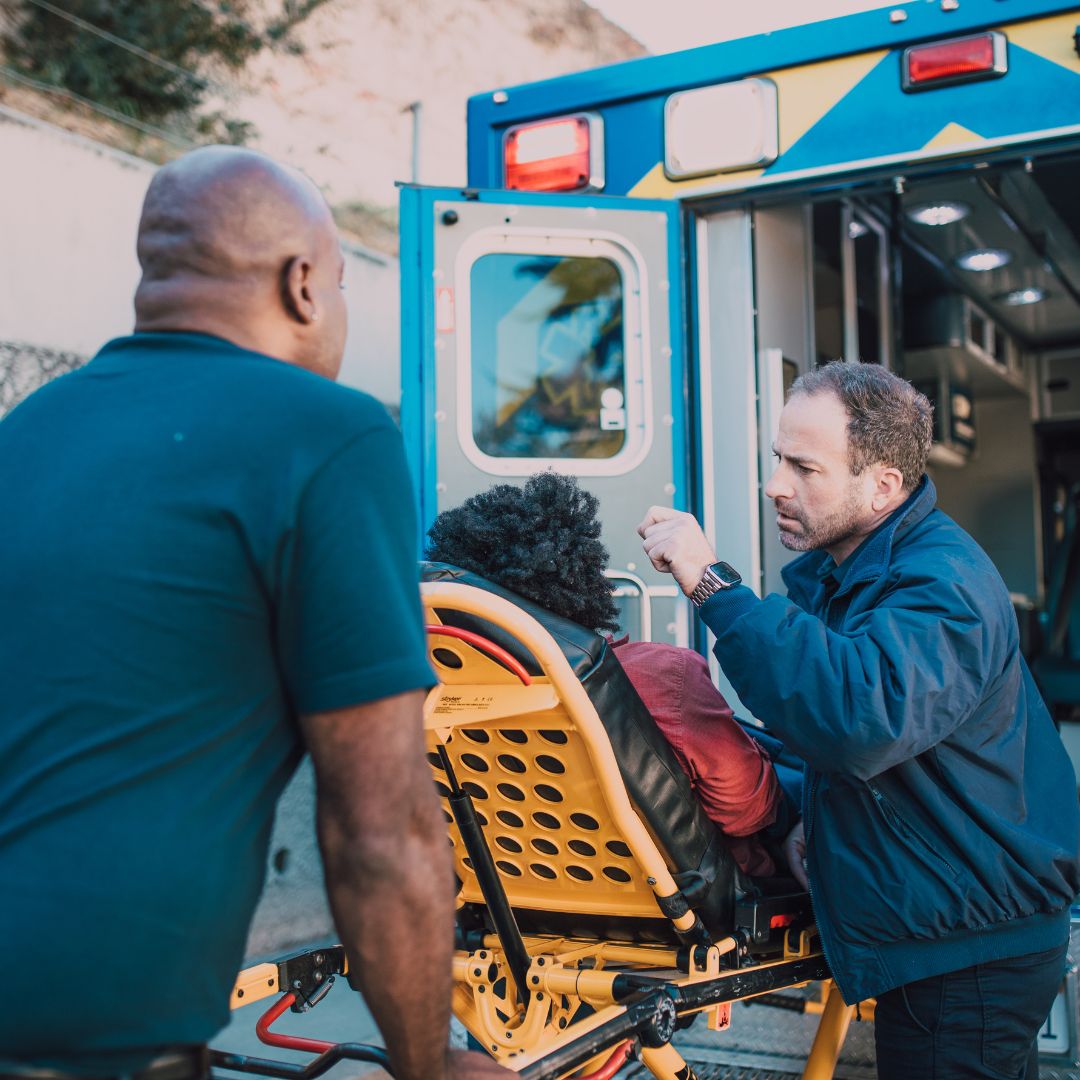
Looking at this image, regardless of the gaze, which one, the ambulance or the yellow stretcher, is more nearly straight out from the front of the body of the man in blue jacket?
the yellow stretcher

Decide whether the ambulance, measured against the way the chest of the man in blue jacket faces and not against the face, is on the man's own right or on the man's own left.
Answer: on the man's own right

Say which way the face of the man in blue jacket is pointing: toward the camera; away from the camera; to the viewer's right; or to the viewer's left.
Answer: to the viewer's left

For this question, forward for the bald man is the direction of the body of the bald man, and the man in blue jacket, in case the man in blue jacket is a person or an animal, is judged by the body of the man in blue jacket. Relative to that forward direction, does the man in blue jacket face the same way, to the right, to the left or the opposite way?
to the left

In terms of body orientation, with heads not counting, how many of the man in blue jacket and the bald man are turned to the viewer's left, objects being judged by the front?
1

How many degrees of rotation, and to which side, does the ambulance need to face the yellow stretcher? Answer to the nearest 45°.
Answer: approximately 135° to its right

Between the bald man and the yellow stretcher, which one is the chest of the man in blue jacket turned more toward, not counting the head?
the yellow stretcher

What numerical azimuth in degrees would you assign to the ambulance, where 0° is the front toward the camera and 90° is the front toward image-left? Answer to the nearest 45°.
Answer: approximately 225°

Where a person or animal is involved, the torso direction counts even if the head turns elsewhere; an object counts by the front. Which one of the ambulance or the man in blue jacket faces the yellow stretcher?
the man in blue jacket

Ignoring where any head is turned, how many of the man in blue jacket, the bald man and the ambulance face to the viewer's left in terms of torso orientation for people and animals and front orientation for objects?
1

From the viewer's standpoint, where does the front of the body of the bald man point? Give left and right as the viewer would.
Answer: facing away from the viewer and to the right of the viewer

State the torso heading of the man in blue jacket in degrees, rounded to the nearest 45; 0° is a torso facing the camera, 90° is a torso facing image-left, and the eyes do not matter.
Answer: approximately 90°

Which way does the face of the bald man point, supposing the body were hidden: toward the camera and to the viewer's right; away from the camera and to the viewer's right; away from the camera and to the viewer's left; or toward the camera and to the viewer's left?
away from the camera and to the viewer's right

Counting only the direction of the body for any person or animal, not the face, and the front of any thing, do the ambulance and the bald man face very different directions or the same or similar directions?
same or similar directions
